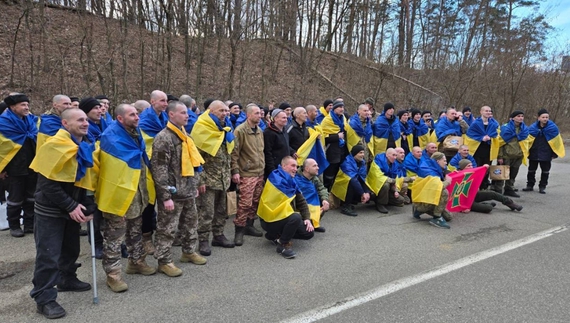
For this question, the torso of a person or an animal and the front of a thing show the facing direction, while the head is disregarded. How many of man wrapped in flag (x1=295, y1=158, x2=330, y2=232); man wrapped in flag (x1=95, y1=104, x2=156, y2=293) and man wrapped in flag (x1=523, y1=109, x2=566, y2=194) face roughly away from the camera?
0

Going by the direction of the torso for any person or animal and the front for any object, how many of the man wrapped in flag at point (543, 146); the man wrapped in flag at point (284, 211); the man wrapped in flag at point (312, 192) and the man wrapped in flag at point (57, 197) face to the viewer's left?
0

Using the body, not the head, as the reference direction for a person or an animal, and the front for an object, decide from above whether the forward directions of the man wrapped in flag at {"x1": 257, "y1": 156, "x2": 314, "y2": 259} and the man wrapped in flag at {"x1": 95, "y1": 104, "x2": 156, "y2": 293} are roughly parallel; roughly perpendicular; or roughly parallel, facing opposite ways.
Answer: roughly parallel

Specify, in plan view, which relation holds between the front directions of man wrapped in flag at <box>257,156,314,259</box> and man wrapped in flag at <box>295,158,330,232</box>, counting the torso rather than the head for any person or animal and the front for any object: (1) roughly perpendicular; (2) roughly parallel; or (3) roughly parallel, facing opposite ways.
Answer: roughly parallel

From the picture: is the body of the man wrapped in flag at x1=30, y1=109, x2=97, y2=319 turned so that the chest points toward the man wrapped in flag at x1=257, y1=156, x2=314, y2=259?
no

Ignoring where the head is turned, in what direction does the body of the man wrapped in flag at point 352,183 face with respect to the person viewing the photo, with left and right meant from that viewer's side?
facing the viewer and to the right of the viewer

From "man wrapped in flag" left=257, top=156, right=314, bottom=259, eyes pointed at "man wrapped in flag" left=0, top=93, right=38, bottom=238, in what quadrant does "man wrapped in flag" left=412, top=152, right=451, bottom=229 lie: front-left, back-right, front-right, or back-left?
back-right

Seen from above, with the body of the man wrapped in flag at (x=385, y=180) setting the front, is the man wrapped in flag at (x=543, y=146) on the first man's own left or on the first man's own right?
on the first man's own left

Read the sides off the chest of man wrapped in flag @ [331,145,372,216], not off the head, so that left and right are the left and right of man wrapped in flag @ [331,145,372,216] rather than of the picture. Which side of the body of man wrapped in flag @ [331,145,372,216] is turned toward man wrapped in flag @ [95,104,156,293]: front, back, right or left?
right

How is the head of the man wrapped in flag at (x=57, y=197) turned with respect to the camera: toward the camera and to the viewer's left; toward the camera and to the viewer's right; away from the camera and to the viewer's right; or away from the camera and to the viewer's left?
toward the camera and to the viewer's right

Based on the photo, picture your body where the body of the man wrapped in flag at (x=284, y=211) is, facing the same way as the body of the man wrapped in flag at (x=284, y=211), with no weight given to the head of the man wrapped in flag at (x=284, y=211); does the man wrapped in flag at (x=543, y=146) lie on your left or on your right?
on your left

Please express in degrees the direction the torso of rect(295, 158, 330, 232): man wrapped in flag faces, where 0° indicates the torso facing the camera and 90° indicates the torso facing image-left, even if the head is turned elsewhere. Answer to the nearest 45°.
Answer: approximately 315°

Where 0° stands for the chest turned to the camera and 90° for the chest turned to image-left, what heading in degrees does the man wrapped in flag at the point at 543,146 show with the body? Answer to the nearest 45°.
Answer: approximately 0°

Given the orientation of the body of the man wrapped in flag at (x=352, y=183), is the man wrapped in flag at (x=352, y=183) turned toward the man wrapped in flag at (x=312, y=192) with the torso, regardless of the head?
no

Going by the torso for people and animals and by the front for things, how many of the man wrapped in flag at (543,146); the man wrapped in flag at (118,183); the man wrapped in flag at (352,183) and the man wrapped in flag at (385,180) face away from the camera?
0

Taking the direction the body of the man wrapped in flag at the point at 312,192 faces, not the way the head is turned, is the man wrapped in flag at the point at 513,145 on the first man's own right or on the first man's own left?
on the first man's own left

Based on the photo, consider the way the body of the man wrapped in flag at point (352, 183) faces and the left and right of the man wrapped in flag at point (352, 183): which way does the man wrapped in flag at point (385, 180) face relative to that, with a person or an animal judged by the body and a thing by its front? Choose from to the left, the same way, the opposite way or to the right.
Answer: the same way

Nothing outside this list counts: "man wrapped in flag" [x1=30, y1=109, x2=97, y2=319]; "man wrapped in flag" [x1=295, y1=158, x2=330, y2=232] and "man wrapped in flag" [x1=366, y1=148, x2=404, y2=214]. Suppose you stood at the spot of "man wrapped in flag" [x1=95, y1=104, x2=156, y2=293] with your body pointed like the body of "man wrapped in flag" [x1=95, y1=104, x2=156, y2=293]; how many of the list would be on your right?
1
